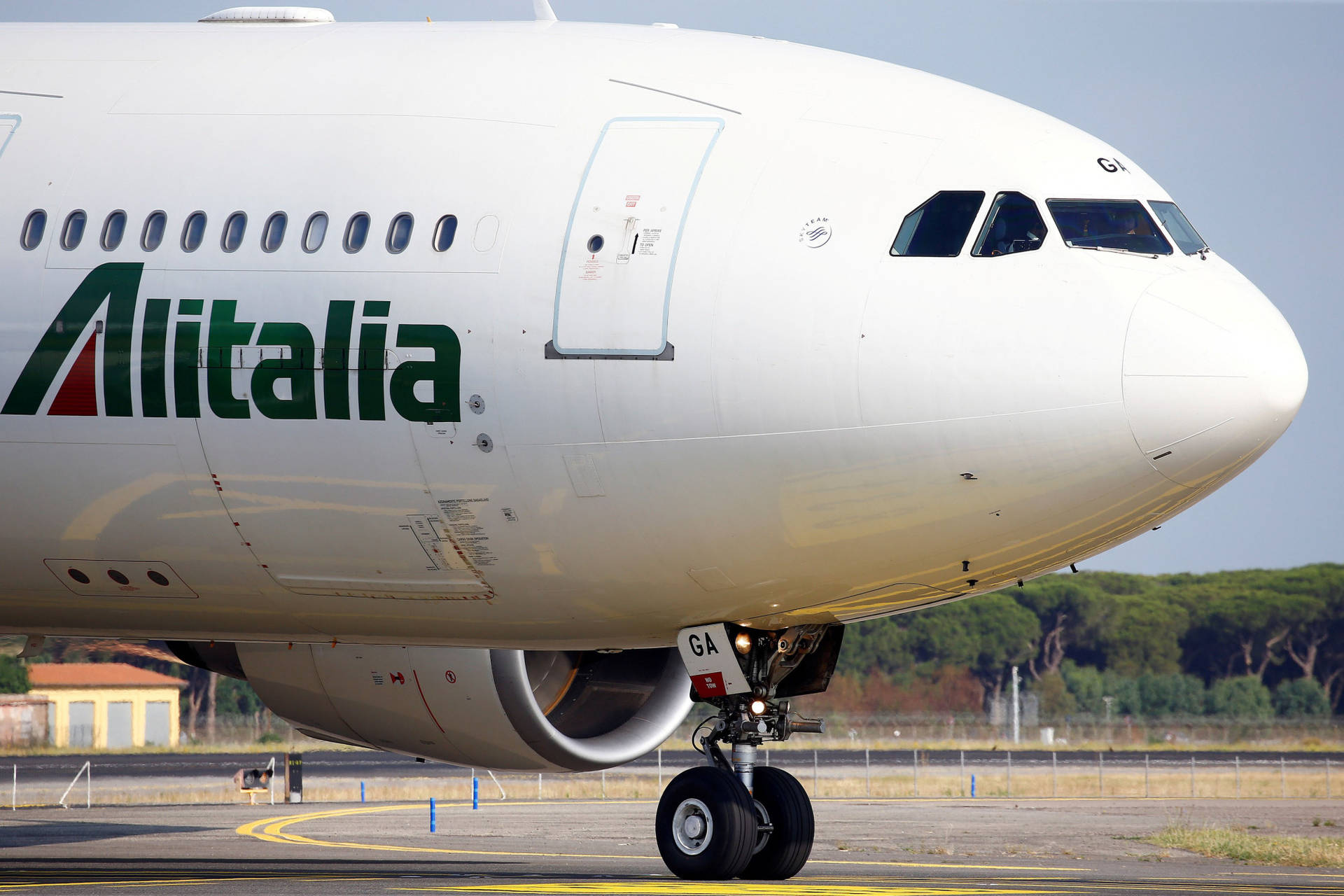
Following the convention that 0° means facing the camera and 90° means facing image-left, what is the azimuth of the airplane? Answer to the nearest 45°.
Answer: approximately 315°

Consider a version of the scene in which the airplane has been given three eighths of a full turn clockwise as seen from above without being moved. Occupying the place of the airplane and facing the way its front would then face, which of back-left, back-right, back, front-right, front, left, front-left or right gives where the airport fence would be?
right
